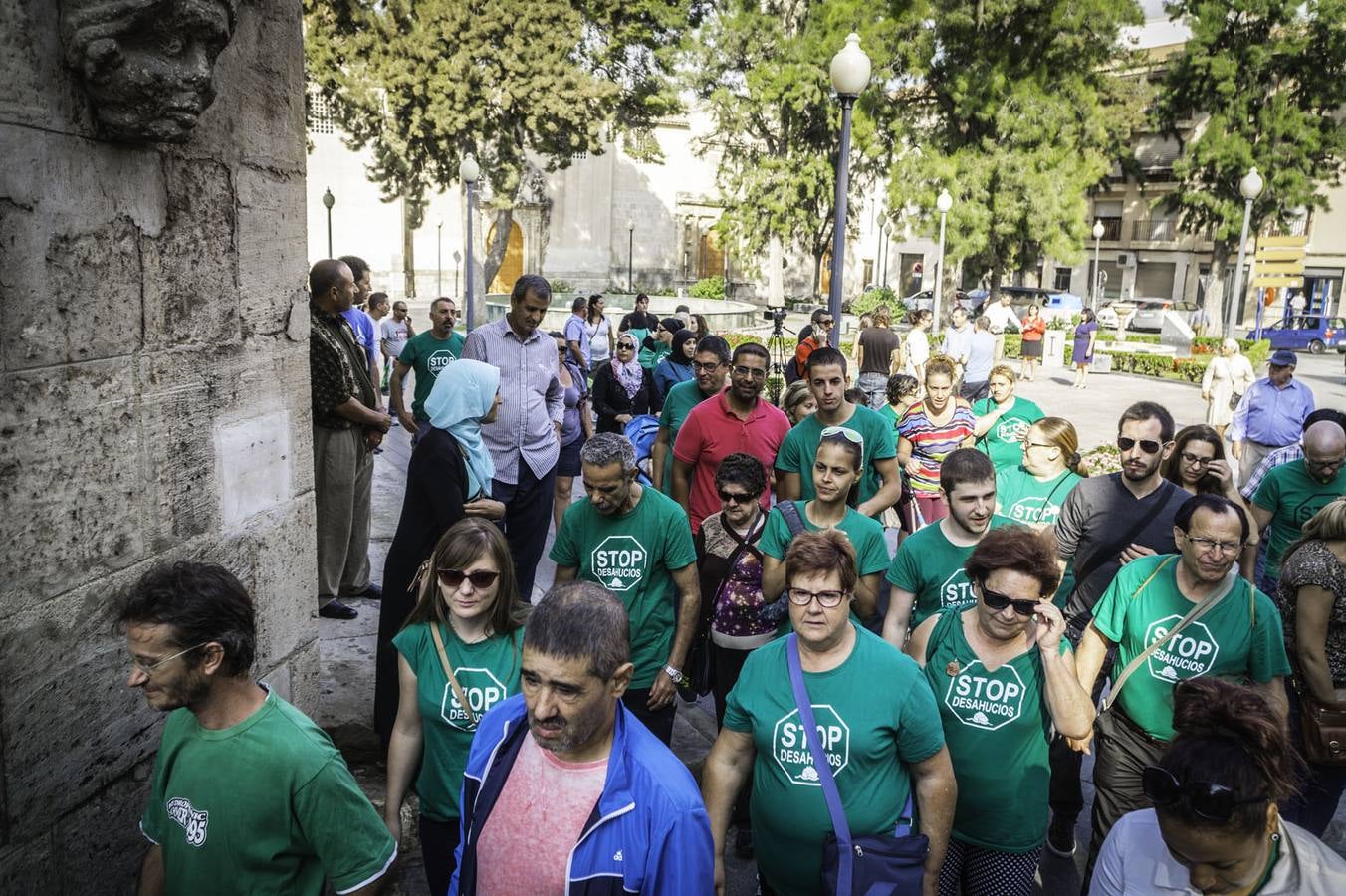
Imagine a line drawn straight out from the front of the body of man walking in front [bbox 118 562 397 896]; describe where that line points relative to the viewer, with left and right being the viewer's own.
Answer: facing the viewer and to the left of the viewer

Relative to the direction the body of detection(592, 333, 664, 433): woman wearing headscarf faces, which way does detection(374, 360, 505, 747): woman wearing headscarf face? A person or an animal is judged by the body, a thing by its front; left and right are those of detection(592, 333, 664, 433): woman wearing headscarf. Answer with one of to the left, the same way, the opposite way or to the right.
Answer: to the left

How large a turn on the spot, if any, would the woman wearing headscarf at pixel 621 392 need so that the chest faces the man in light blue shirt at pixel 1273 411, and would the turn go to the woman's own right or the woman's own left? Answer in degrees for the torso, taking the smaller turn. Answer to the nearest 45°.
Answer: approximately 90° to the woman's own left

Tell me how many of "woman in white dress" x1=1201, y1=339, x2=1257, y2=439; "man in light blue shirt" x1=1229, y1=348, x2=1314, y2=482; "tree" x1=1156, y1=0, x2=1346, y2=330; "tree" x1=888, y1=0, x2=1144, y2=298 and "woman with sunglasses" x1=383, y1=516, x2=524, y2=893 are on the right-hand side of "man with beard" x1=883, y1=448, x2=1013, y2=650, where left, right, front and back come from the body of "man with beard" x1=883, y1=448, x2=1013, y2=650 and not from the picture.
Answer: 1

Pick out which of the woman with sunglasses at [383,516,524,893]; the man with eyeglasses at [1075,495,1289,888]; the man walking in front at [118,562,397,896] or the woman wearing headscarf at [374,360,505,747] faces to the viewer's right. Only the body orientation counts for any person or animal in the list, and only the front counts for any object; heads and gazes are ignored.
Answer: the woman wearing headscarf

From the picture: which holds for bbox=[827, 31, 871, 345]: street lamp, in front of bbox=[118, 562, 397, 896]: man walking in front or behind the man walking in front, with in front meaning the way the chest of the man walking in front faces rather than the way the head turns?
behind

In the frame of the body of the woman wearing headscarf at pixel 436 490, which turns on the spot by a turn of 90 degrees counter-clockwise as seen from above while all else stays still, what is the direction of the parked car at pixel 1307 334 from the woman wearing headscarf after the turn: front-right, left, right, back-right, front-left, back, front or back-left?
front-right

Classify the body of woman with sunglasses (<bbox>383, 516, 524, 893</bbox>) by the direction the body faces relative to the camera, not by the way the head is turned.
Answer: toward the camera

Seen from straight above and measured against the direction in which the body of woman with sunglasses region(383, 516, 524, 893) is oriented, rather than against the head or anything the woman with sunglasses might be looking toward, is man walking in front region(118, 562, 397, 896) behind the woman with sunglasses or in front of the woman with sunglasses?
in front

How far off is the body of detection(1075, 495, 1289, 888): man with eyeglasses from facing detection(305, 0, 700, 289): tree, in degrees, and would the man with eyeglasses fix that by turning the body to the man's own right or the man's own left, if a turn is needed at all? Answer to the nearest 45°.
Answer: approximately 135° to the man's own right

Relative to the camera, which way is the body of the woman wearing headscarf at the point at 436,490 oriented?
to the viewer's right

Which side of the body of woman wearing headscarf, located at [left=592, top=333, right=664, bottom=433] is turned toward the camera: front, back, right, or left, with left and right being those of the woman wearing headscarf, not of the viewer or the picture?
front

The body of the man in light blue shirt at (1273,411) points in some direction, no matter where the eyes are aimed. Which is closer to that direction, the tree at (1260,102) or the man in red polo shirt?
the man in red polo shirt

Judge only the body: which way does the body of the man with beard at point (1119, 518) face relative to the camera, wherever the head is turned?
toward the camera

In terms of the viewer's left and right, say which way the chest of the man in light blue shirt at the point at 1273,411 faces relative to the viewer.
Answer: facing the viewer

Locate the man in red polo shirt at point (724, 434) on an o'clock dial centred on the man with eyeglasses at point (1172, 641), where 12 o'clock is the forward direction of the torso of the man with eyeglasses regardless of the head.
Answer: The man in red polo shirt is roughly at 4 o'clock from the man with eyeglasses.
